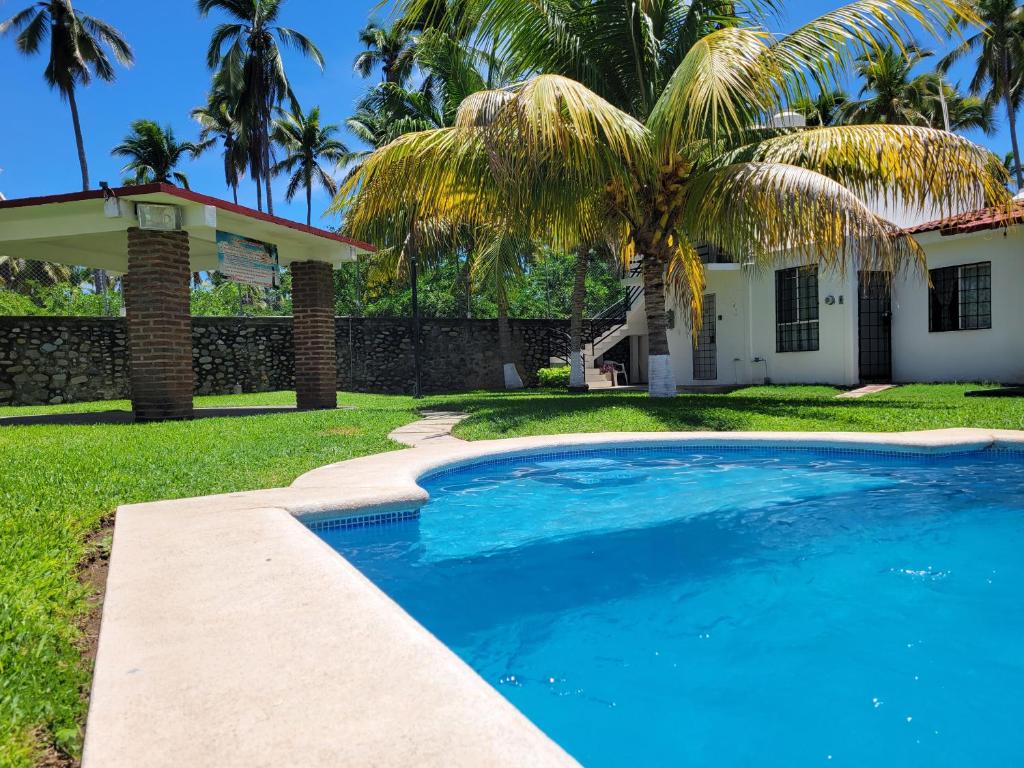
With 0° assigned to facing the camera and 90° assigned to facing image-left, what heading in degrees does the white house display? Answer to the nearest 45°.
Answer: approximately 0°

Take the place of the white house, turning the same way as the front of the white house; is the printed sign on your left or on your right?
on your right

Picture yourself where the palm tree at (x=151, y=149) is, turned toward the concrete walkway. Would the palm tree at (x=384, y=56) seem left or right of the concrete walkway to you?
left

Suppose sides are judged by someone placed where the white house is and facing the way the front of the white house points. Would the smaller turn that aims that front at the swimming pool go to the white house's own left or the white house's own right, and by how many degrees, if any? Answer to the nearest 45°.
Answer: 0° — it already faces it

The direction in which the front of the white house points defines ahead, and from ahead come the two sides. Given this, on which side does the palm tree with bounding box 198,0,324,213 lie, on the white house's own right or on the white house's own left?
on the white house's own right

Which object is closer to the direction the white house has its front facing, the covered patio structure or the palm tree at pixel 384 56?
the covered patio structure

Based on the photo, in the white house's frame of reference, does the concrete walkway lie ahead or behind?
ahead

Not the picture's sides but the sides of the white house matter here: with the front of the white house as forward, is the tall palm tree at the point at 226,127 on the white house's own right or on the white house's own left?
on the white house's own right

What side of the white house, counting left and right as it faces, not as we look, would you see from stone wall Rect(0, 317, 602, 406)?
right

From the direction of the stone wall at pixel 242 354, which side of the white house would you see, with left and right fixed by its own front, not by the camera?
right
